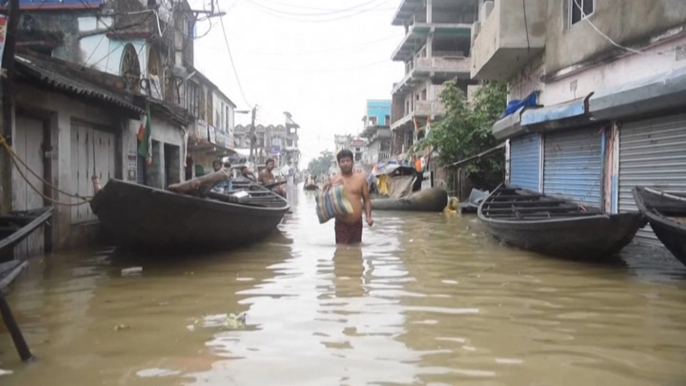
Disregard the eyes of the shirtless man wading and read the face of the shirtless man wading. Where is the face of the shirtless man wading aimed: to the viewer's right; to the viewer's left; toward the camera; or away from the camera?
toward the camera

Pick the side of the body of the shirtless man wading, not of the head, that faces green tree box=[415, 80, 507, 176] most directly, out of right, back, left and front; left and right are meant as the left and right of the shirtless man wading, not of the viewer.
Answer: back

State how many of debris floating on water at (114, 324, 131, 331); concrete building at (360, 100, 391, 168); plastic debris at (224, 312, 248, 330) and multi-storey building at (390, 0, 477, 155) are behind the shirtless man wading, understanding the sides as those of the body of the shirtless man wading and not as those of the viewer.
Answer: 2

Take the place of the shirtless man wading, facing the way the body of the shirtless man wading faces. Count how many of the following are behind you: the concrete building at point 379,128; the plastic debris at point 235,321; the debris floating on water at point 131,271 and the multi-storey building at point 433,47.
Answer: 2

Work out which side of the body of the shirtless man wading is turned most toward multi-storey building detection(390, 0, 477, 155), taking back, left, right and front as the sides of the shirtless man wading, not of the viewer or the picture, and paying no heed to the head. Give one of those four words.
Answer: back

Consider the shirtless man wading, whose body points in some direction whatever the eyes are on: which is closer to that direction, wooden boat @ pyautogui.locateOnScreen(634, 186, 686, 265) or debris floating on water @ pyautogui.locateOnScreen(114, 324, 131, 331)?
the debris floating on water

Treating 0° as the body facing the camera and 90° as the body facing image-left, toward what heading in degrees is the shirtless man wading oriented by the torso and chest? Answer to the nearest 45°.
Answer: approximately 0°

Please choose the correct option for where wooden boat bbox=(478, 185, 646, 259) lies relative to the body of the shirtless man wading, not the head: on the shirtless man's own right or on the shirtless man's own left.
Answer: on the shirtless man's own left

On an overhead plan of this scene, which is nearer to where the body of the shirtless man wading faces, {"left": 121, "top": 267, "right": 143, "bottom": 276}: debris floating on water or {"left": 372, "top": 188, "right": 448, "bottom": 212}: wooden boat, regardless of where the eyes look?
the debris floating on water

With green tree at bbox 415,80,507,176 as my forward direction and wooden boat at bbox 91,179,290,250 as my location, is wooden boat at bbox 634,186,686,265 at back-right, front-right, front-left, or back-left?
front-right
